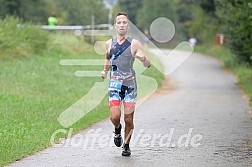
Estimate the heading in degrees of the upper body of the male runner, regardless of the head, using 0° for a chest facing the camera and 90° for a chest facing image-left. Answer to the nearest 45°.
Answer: approximately 0°
